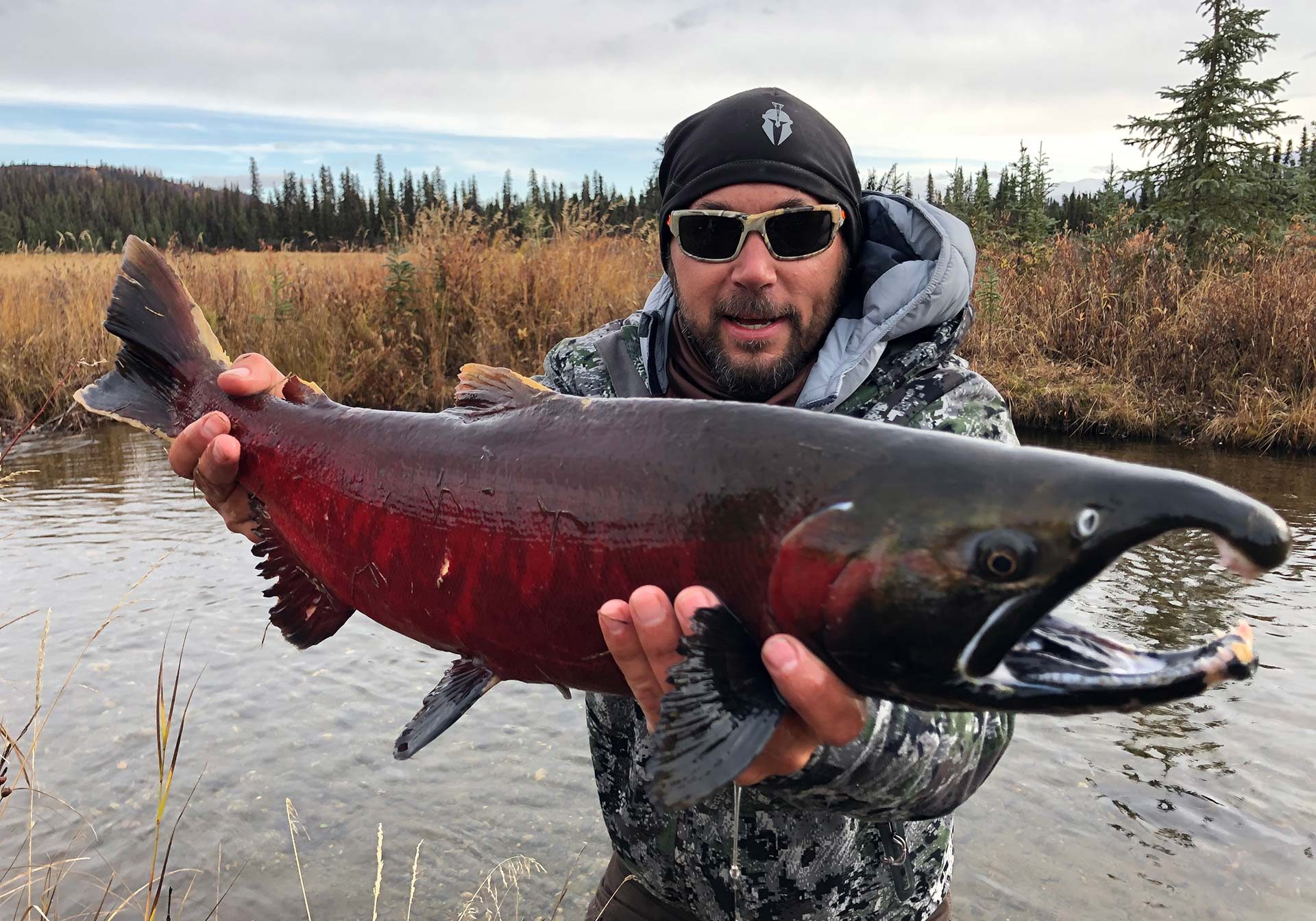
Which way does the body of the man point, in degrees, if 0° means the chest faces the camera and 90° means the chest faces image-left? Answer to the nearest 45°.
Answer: approximately 0°

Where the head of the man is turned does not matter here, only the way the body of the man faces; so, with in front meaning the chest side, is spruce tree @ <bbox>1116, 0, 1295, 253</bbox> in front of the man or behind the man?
behind
